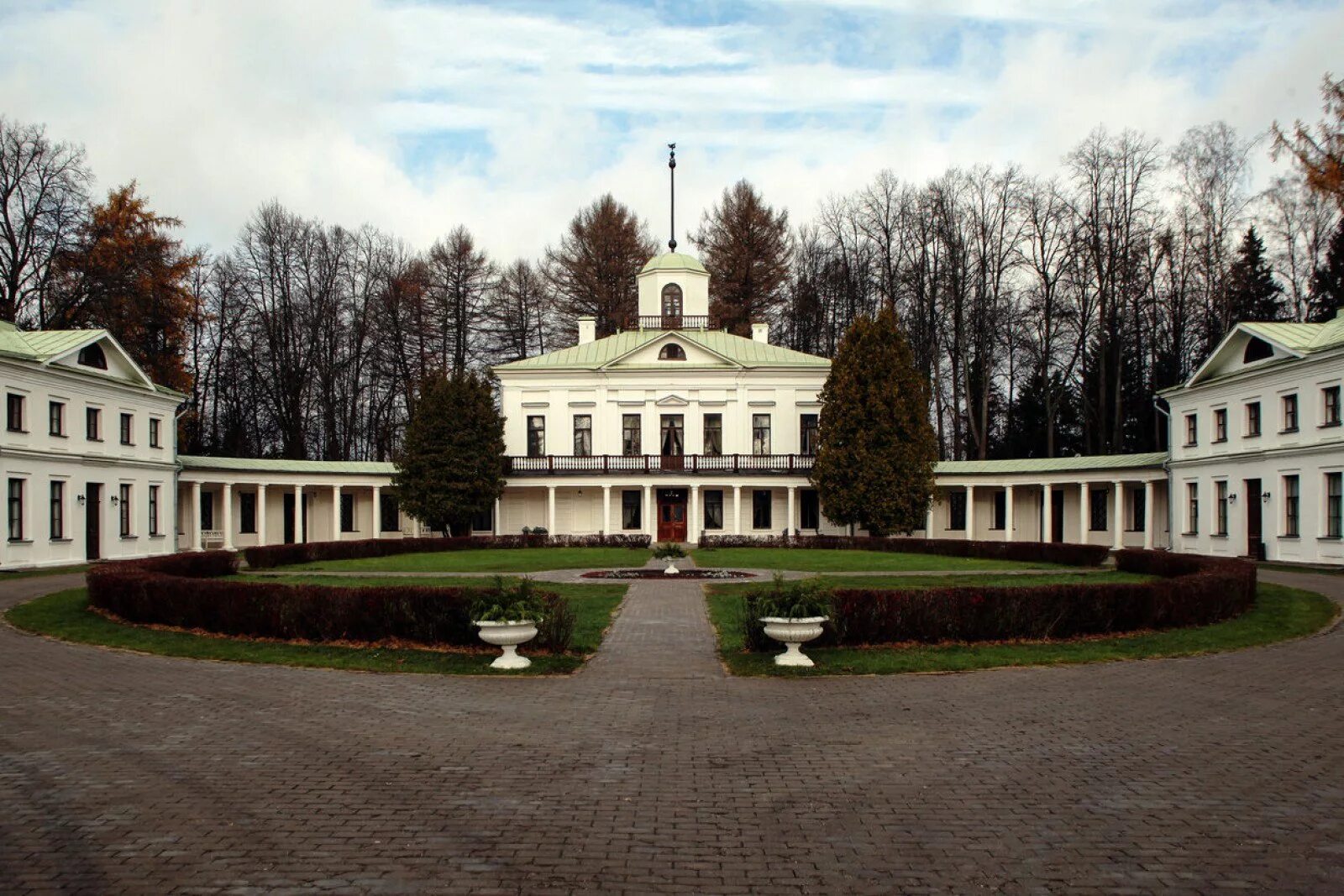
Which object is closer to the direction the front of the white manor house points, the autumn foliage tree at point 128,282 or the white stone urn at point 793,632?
the white stone urn

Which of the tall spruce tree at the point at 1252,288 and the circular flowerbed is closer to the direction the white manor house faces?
the circular flowerbed

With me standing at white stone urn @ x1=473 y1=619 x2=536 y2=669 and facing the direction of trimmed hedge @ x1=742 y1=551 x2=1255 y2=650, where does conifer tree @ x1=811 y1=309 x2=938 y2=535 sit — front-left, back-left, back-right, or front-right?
front-left

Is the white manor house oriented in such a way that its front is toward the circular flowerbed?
yes

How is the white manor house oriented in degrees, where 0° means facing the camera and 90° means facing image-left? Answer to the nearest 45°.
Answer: approximately 0°

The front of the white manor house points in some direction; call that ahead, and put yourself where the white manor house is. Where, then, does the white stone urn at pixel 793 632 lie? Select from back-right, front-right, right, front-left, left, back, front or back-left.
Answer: front

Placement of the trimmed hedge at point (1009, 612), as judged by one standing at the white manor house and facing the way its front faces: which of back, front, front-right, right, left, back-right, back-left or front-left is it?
front

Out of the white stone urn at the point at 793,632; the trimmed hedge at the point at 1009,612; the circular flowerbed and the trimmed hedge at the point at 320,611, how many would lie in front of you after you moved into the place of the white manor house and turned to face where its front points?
4

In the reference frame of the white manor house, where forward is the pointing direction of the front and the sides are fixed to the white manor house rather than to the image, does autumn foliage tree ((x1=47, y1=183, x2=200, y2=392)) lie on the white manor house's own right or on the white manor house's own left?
on the white manor house's own right

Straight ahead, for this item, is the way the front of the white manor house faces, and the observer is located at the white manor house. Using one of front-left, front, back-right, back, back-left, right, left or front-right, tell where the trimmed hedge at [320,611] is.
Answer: front

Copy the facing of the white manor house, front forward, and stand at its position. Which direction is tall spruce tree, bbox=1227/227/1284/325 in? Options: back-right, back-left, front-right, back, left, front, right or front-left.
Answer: left

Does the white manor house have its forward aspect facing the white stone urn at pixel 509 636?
yes

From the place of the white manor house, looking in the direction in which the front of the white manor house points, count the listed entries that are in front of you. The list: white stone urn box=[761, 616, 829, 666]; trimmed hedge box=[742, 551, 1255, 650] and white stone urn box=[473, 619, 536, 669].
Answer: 3
